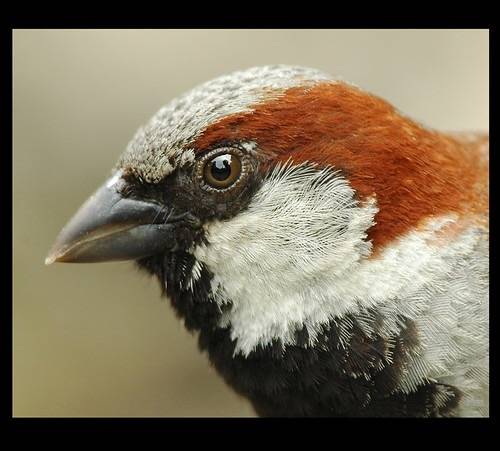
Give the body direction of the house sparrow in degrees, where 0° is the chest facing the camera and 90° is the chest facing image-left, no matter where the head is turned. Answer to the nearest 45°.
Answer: approximately 90°
